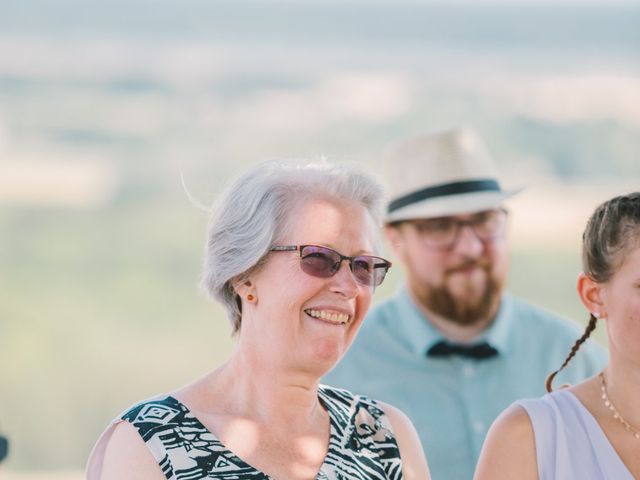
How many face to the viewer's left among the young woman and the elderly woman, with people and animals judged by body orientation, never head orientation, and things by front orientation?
0

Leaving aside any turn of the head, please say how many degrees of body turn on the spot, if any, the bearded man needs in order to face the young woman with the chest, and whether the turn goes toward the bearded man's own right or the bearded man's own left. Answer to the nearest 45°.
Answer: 0° — they already face them

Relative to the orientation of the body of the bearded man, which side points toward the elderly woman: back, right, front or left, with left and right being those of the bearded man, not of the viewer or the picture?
front

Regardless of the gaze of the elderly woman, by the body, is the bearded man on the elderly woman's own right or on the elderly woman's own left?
on the elderly woman's own left

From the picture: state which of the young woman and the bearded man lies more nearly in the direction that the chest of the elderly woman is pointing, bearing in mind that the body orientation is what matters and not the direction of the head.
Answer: the young woman

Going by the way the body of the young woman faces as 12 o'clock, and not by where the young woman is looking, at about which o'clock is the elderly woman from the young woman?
The elderly woman is roughly at 4 o'clock from the young woman.

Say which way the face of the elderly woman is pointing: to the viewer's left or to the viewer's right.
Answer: to the viewer's right

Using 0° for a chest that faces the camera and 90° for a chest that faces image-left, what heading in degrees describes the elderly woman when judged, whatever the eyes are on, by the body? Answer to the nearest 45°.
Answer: approximately 315°

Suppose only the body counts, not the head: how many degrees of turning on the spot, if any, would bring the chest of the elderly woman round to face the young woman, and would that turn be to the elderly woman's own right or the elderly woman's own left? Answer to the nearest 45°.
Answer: approximately 45° to the elderly woman's own left
